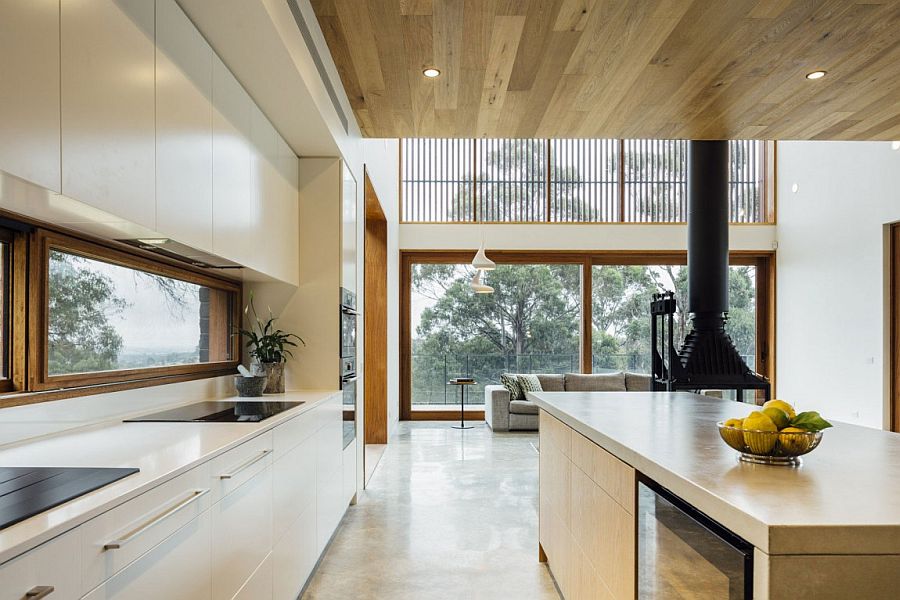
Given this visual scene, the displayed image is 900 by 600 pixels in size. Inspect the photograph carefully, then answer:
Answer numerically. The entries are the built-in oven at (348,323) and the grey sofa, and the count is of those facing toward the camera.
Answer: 1

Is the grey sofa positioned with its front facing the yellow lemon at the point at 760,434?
yes

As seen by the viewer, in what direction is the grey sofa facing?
toward the camera

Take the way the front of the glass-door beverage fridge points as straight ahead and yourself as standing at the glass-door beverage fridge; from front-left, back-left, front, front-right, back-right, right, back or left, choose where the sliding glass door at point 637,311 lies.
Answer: back-right

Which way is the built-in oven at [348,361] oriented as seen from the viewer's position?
to the viewer's right

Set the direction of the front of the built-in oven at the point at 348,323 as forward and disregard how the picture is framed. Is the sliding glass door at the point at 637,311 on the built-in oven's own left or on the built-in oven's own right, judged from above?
on the built-in oven's own left

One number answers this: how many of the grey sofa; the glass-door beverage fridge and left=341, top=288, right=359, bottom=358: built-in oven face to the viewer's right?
1

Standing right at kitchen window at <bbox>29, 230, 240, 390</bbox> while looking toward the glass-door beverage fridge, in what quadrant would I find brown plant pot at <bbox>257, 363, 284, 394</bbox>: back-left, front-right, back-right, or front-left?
back-left

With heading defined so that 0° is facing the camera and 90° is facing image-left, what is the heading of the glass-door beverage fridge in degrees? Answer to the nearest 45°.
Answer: approximately 45°

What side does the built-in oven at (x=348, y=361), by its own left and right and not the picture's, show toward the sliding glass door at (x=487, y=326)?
left

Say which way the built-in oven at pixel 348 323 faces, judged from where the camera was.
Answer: facing to the right of the viewer

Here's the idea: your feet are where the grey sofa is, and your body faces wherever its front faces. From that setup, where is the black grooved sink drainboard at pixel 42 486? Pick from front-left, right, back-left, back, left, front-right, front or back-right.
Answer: front
